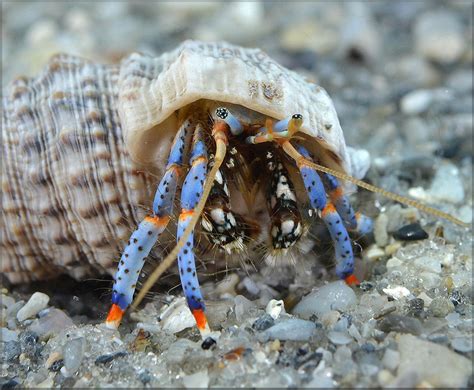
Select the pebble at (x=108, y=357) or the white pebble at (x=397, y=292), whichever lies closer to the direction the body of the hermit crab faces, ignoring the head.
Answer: the pebble

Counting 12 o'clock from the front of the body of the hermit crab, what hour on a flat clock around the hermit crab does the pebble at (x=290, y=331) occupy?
The pebble is roughly at 11 o'clock from the hermit crab.

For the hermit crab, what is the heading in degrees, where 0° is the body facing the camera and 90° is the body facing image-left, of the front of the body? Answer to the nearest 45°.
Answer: approximately 0°

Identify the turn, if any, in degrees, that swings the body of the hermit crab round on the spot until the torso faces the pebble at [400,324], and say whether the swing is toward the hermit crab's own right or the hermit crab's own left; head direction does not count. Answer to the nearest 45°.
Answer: approximately 45° to the hermit crab's own left

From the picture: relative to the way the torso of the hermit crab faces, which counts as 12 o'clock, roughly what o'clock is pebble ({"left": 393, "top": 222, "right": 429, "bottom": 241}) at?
The pebble is roughly at 9 o'clock from the hermit crab.

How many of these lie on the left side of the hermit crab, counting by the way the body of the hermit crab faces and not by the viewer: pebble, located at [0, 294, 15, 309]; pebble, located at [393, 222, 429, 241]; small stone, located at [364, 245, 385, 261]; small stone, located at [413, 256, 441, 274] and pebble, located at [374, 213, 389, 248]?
4

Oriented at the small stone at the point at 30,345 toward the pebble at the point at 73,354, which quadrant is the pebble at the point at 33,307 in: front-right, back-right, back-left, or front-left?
back-left

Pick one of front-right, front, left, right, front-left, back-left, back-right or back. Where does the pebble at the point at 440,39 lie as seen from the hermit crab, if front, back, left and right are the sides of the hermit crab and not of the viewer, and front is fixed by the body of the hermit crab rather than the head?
back-left
